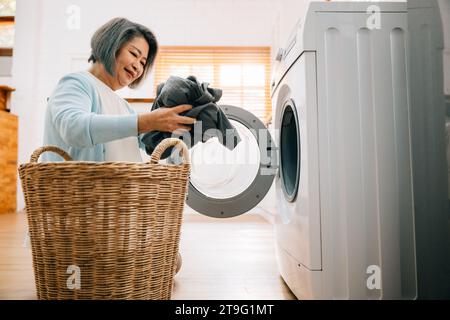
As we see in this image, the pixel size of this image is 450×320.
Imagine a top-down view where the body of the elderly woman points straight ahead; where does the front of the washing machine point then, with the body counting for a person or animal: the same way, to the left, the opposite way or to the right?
the opposite way

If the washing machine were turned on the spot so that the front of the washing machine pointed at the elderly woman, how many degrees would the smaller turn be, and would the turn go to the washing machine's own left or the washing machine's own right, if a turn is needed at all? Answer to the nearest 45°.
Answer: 0° — it already faces them

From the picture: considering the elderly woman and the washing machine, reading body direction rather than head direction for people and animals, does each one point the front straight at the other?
yes

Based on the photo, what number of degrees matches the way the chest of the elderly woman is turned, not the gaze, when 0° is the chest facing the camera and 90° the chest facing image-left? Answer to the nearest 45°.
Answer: approximately 315°

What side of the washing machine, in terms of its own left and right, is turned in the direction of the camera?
left

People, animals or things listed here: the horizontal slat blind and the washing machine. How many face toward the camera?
1

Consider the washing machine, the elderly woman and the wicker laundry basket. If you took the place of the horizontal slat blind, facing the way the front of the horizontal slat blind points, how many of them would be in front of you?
3

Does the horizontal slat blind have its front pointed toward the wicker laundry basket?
yes

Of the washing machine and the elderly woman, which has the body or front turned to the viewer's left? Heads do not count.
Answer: the washing machine

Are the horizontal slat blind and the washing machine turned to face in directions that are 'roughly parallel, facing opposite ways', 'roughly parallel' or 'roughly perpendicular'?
roughly perpendicular

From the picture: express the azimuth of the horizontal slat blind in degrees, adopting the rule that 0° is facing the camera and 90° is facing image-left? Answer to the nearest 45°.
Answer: approximately 0°
